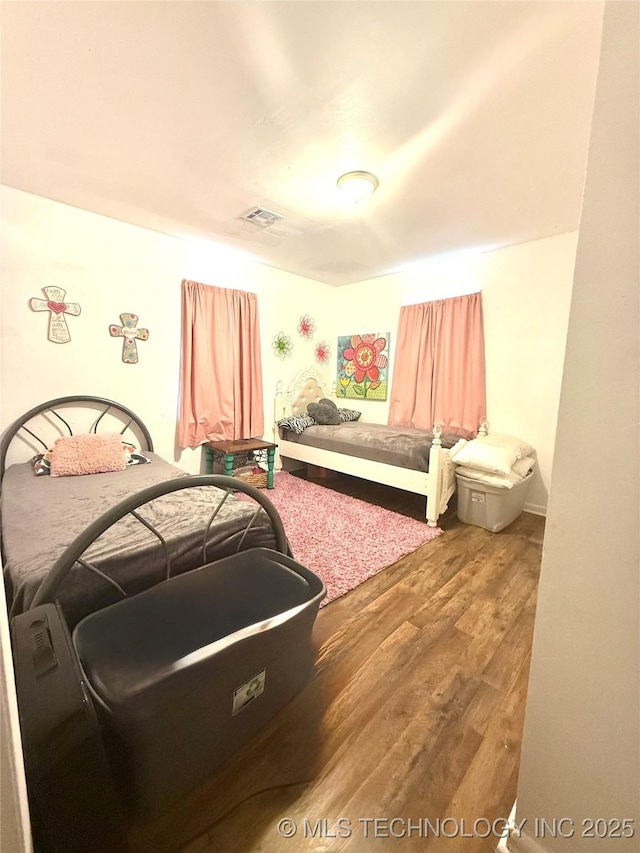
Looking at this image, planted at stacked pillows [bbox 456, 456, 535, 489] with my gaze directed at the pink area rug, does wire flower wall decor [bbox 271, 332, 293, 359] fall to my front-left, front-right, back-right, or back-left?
front-right

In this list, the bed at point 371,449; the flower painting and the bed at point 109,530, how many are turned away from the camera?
0

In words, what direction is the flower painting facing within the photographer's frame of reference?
facing the viewer and to the left of the viewer

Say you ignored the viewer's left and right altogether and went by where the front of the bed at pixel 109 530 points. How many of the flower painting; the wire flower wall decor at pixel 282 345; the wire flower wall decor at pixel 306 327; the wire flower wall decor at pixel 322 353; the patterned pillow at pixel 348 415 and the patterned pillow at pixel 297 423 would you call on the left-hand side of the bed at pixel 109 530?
6

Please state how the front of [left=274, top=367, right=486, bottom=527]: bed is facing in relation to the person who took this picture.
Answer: facing the viewer and to the right of the viewer

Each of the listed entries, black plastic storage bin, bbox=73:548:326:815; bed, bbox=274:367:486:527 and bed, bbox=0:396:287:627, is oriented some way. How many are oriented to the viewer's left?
0

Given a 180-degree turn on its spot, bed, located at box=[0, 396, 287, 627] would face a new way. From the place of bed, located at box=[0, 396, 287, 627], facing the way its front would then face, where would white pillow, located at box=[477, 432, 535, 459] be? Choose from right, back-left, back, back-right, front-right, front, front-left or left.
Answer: back-right

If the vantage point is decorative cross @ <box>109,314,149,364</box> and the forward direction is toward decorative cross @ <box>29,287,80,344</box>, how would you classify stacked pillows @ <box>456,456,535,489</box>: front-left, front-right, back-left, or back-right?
back-left
